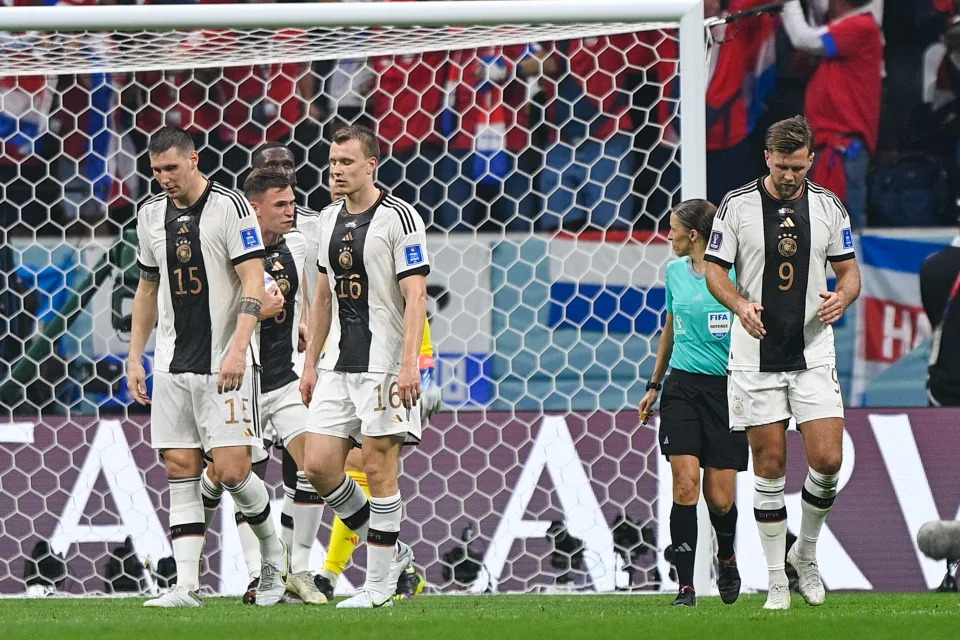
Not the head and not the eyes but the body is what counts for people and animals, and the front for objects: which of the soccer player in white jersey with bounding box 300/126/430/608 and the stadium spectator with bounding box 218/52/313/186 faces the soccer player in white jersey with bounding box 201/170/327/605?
the stadium spectator

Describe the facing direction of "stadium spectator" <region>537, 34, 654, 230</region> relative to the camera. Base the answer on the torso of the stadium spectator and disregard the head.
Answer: toward the camera

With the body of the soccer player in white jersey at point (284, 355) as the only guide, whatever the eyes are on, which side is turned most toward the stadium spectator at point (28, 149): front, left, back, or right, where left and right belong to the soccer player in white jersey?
back

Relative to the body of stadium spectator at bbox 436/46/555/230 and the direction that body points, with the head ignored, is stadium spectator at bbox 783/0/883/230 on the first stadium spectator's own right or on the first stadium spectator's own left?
on the first stadium spectator's own left

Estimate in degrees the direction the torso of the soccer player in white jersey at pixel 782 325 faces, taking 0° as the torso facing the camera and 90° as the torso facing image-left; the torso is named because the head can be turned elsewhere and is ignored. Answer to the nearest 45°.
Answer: approximately 0°

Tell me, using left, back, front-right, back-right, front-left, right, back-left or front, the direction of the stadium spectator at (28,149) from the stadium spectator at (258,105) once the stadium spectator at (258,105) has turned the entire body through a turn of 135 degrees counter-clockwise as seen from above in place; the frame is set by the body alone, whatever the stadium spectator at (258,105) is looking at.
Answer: back-left

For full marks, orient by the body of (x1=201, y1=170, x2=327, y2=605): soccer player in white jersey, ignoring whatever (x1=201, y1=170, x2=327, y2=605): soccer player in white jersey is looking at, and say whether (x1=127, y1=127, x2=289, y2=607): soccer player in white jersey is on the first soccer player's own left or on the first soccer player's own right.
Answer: on the first soccer player's own right

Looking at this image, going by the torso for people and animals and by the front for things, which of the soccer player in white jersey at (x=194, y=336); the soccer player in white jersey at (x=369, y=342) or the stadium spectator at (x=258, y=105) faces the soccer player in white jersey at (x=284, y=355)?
the stadium spectator

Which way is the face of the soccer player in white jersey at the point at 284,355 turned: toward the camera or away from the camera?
toward the camera

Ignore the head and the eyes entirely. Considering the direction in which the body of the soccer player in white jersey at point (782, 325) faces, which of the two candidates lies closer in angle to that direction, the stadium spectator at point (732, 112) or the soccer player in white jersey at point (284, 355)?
the soccer player in white jersey

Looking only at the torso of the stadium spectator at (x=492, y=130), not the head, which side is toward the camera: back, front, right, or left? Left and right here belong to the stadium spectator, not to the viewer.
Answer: front

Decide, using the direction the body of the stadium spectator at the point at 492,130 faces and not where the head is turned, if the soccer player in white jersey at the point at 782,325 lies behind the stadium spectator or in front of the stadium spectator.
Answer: in front
